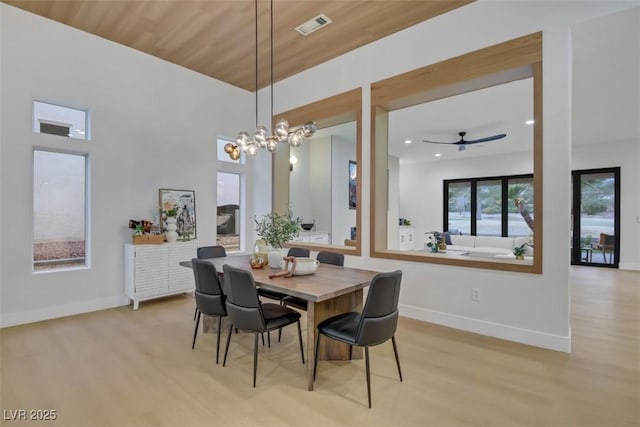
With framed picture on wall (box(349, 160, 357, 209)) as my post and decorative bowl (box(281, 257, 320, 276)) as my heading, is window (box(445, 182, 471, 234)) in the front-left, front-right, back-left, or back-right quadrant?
back-left

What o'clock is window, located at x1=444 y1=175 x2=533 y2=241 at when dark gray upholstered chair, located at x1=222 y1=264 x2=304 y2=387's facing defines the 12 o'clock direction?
The window is roughly at 12 o'clock from the dark gray upholstered chair.

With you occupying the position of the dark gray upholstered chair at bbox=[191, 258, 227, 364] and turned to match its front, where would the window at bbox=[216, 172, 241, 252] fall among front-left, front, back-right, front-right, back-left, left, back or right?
front-left

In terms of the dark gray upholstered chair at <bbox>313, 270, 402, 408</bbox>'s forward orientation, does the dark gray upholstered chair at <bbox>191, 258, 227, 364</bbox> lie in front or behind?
in front

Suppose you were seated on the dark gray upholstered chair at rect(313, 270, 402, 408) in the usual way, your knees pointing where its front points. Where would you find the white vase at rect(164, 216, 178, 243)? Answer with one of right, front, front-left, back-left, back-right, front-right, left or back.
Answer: front

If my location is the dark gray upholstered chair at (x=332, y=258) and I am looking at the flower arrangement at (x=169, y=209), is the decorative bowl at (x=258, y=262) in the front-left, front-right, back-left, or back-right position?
front-left

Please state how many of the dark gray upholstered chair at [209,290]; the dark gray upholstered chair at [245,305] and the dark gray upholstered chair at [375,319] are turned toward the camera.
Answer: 0

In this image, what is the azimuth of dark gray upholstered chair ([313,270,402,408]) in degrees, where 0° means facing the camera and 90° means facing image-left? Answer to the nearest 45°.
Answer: approximately 135°

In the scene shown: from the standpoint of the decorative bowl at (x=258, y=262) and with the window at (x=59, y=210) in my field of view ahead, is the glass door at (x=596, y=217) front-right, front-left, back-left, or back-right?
back-right

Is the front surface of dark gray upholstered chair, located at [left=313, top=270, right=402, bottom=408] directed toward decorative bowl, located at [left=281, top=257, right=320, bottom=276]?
yes

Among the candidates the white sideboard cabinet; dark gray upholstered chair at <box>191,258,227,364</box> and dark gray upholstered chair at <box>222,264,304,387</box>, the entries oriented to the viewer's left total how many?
0

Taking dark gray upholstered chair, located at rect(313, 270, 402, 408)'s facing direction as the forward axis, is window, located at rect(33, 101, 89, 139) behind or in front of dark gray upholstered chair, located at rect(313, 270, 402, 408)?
in front

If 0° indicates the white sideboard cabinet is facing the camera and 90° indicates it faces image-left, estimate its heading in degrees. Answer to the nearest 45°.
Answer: approximately 315°

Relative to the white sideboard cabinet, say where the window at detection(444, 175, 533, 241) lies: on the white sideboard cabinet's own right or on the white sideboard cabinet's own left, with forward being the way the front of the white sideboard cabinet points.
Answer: on the white sideboard cabinet's own left

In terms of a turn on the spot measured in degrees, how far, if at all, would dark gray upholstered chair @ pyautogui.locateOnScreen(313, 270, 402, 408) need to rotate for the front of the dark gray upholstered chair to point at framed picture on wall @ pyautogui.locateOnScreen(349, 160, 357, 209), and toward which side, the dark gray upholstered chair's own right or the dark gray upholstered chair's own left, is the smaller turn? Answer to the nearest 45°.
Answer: approximately 45° to the dark gray upholstered chair's own right
